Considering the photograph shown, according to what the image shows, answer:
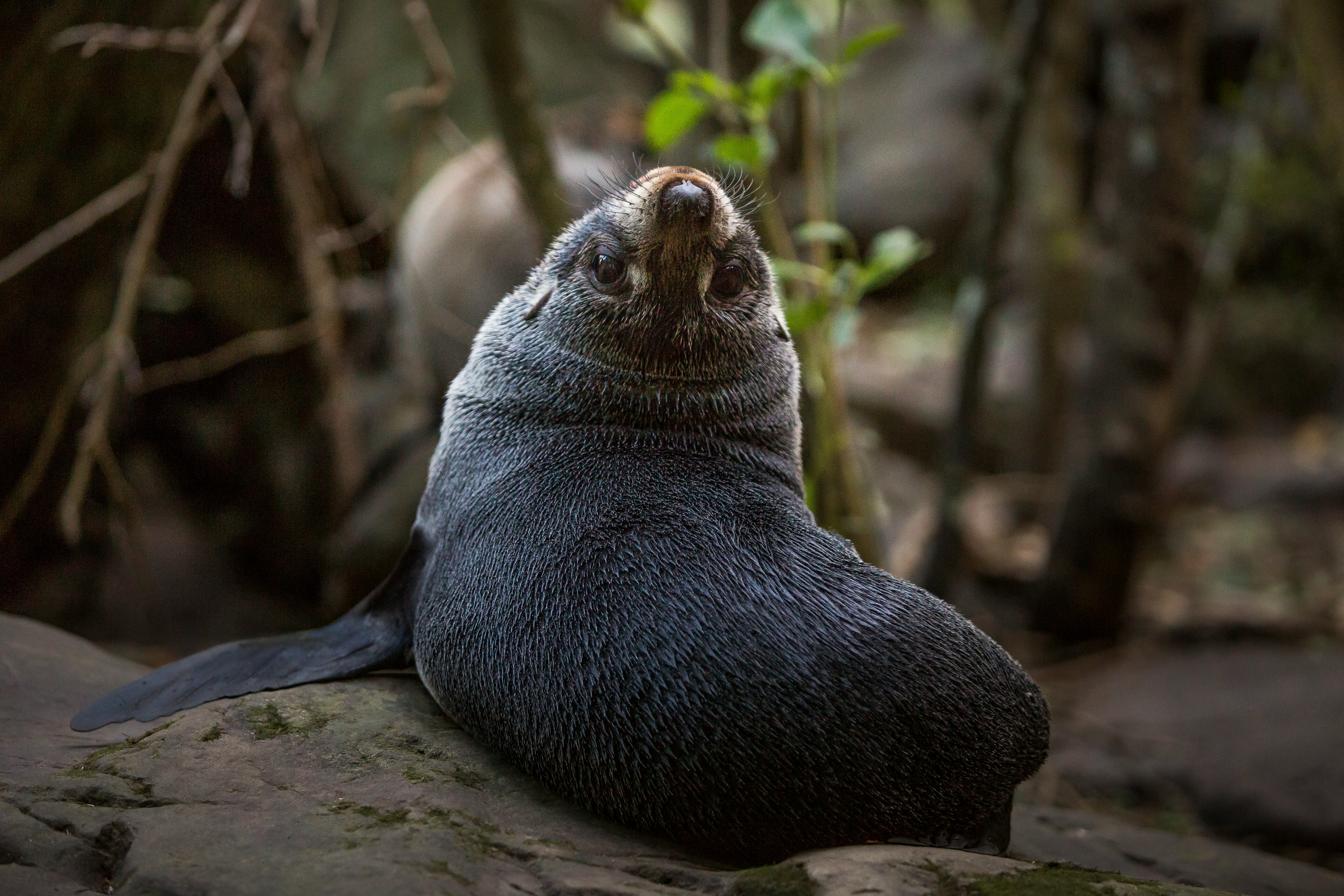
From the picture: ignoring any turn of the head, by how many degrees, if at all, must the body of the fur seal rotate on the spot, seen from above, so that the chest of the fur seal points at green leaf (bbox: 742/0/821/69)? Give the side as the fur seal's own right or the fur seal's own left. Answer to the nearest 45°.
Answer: approximately 45° to the fur seal's own right

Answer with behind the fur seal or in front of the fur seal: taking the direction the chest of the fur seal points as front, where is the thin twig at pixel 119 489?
in front

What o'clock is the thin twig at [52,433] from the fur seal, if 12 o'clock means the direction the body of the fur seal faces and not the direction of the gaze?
The thin twig is roughly at 12 o'clock from the fur seal.

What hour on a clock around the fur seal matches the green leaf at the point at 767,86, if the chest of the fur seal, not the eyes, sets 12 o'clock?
The green leaf is roughly at 2 o'clock from the fur seal.

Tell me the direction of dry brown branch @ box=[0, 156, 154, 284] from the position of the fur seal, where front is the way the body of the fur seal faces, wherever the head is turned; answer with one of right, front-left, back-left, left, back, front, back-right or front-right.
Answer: front

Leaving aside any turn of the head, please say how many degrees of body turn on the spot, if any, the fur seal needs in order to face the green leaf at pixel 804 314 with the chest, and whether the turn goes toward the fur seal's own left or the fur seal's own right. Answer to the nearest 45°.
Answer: approximately 45° to the fur seal's own right

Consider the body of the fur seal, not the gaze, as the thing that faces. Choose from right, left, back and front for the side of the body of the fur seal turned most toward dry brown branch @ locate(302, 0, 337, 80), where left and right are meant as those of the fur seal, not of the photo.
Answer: front

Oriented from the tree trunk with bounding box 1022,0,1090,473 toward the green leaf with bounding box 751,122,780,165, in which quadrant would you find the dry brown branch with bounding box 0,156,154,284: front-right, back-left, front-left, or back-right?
front-right

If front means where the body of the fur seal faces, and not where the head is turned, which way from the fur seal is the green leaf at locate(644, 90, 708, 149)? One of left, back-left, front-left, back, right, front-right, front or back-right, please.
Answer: front-right

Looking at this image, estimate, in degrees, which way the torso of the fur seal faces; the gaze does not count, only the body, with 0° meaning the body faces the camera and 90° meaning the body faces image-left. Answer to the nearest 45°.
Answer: approximately 135°
